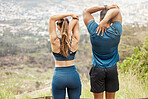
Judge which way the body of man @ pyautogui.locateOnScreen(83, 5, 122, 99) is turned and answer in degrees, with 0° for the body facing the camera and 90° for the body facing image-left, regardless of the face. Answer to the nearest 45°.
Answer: approximately 180°

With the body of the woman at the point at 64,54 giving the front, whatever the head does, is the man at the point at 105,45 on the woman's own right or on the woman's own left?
on the woman's own right

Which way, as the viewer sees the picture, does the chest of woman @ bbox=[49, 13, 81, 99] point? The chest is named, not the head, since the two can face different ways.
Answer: away from the camera

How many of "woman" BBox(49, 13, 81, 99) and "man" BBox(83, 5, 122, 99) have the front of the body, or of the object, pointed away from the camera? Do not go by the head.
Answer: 2

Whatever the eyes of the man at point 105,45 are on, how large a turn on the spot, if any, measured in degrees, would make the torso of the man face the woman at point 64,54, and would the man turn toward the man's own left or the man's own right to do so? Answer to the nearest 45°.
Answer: approximately 135° to the man's own left
